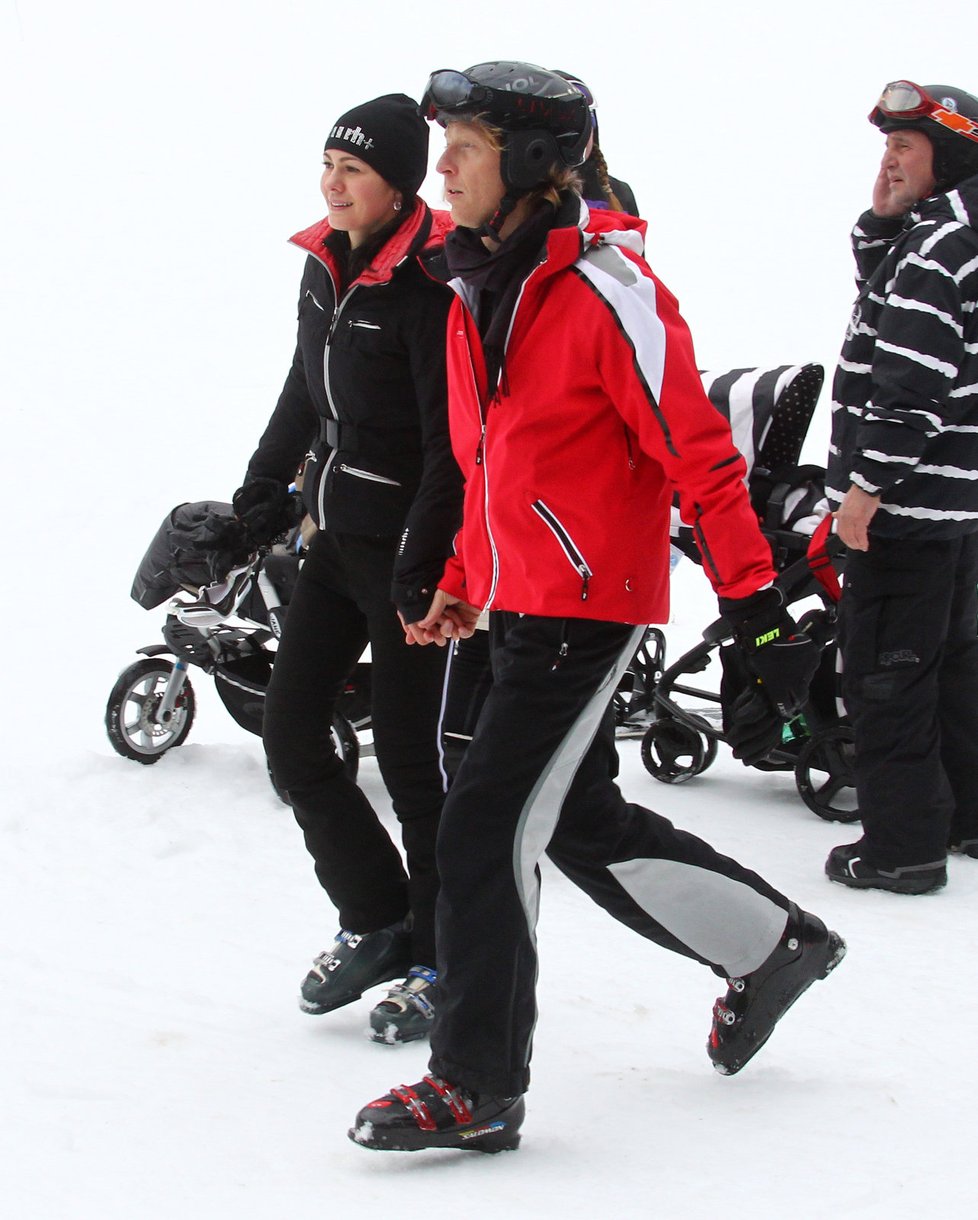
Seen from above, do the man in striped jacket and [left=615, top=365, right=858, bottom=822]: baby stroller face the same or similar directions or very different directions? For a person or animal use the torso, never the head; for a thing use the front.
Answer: same or similar directions

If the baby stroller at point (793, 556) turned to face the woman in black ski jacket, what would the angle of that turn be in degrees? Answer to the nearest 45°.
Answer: approximately 45° to its left

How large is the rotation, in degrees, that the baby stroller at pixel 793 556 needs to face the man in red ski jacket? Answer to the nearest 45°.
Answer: approximately 90° to its left

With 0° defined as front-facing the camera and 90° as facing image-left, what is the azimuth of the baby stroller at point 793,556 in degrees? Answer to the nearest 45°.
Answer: approximately 90°

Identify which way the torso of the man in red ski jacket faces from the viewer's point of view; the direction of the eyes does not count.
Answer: to the viewer's left

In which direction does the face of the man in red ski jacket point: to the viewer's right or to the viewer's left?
to the viewer's left

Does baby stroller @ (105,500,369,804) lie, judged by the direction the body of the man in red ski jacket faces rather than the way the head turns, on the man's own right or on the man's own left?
on the man's own right

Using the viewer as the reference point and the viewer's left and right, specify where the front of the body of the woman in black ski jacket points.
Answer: facing the viewer and to the left of the viewer

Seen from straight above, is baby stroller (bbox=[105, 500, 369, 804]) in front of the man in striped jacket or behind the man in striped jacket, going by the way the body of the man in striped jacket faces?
in front

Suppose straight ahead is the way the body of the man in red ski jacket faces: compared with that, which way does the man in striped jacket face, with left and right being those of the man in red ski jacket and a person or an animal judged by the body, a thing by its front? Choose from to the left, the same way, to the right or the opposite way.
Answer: the same way

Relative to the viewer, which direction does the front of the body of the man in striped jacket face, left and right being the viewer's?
facing to the left of the viewer
